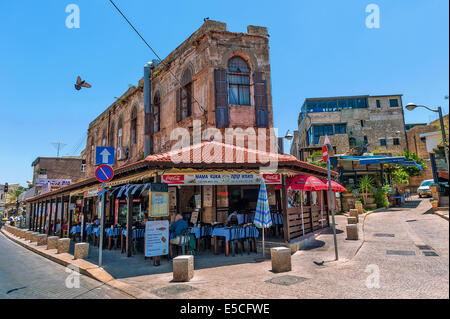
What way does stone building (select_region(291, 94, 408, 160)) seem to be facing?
toward the camera

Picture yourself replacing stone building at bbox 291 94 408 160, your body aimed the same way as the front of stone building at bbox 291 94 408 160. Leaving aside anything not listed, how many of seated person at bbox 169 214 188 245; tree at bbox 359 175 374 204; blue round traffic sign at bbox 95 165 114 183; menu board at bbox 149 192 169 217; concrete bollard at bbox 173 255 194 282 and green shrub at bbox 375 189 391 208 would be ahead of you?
6

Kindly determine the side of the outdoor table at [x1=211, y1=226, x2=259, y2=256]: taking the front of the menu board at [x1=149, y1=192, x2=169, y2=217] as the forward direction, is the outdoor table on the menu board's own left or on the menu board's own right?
on the menu board's own left

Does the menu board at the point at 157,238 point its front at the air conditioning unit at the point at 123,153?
no

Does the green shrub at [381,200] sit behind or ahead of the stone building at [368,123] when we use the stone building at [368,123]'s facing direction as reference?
ahead

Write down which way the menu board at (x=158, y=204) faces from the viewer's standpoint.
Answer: facing the viewer

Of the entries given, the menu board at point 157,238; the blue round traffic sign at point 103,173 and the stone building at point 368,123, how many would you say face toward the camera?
3

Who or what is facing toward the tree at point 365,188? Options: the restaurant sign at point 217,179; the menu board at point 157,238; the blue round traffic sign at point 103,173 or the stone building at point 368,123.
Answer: the stone building

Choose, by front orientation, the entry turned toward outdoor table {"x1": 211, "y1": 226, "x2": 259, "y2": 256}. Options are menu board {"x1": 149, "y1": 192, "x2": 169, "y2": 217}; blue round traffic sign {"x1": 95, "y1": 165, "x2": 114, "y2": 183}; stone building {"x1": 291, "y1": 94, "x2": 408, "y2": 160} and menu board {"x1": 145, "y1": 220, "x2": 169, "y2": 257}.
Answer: the stone building

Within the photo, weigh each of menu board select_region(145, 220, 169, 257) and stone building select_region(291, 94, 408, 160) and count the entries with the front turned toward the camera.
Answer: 2

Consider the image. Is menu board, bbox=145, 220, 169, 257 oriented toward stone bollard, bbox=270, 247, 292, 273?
no

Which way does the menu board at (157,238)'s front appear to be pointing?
toward the camera

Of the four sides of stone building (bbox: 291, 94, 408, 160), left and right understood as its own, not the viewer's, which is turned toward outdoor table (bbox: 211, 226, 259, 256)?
front

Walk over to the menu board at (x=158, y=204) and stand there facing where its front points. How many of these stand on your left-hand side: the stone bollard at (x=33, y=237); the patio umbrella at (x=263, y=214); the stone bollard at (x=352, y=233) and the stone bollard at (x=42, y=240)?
2

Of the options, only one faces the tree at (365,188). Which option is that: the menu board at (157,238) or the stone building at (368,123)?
the stone building

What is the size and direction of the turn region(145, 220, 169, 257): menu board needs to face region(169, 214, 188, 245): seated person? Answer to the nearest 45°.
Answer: approximately 135° to its left

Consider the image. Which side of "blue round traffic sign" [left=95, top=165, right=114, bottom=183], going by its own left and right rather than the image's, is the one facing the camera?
front

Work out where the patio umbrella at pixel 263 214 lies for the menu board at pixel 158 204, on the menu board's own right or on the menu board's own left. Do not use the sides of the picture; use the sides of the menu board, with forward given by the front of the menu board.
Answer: on the menu board's own left
